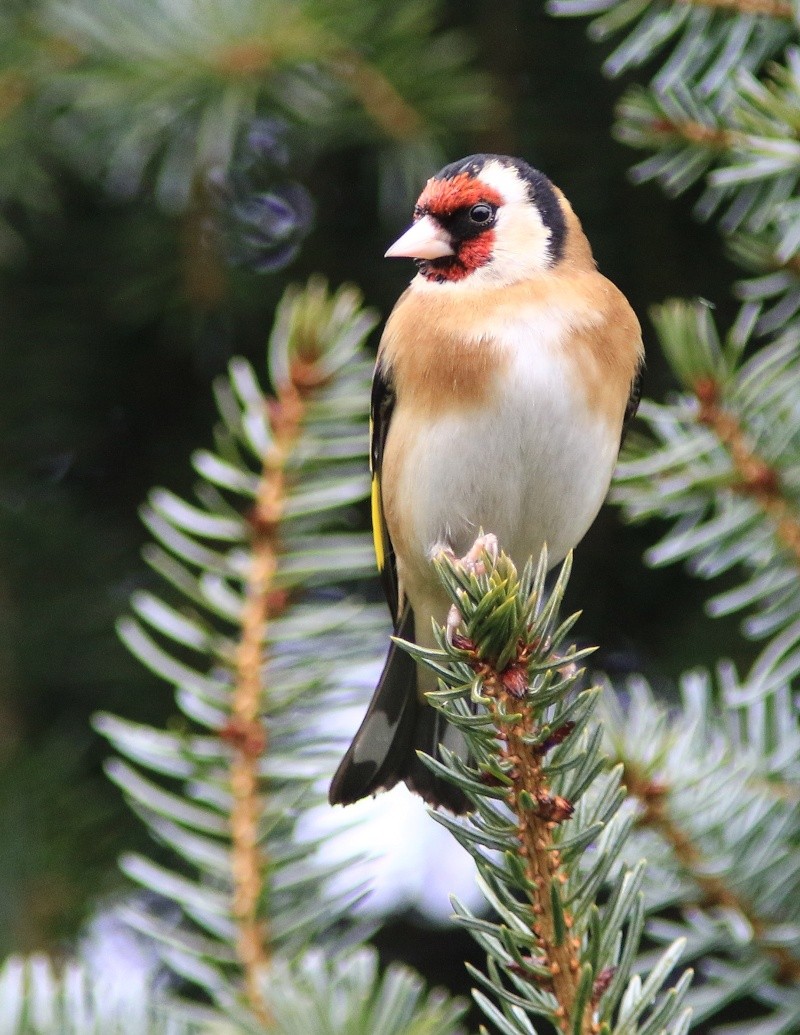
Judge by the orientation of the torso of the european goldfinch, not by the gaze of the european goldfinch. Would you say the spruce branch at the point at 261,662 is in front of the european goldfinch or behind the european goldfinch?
in front

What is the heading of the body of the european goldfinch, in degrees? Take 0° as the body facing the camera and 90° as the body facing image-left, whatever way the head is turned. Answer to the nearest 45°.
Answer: approximately 0°
